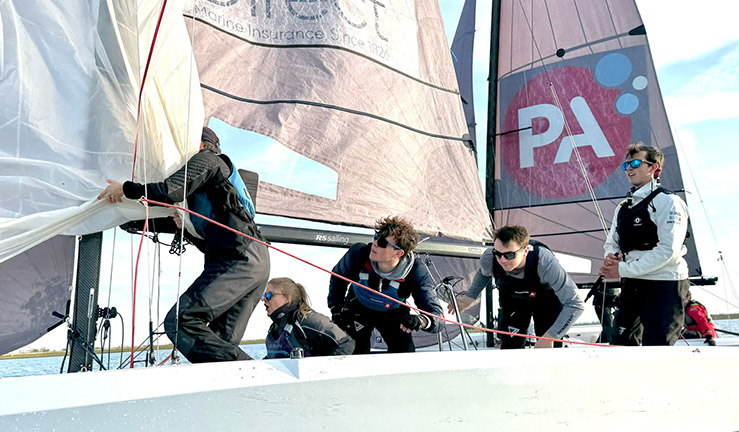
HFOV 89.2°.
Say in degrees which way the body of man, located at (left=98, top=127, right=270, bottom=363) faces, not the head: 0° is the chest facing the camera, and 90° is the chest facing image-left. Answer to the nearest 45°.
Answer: approximately 90°

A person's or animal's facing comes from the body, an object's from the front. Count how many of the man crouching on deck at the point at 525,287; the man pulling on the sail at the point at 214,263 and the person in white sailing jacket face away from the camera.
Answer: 0

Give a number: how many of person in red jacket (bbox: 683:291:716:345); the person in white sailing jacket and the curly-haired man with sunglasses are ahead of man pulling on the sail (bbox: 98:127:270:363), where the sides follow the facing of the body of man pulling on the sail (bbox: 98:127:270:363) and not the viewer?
0

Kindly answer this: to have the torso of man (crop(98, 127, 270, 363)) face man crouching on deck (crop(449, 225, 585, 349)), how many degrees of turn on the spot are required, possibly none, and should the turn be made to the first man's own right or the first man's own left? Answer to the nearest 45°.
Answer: approximately 180°

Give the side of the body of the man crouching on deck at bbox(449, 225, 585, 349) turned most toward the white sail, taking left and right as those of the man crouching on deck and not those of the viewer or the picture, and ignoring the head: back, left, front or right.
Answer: front

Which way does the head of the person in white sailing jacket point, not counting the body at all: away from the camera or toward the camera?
toward the camera

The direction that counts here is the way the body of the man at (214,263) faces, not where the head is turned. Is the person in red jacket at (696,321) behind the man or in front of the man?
behind

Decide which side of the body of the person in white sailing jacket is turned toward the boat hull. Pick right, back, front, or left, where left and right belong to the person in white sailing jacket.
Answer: front

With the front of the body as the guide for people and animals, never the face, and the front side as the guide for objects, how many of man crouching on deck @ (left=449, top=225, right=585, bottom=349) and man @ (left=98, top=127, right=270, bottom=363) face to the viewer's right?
0

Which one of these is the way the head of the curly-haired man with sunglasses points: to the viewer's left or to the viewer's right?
to the viewer's left

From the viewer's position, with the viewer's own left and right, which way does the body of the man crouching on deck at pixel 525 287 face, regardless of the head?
facing the viewer and to the left of the viewer

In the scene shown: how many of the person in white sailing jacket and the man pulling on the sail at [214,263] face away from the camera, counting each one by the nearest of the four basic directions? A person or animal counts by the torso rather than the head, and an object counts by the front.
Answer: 0

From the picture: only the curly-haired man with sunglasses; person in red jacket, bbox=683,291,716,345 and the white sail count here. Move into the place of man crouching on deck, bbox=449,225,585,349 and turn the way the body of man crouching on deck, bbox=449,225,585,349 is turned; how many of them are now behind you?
1

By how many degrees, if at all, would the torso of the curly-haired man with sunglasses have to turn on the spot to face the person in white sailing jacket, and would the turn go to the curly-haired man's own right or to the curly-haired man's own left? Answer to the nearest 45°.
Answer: approximately 135° to the curly-haired man's own left

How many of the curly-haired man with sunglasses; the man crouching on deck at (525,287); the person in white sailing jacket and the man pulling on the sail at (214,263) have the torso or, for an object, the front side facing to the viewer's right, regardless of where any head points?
0
